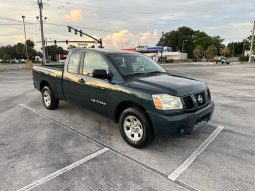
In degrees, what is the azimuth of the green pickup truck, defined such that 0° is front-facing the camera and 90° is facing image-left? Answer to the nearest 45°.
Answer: approximately 315°
